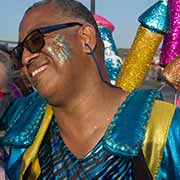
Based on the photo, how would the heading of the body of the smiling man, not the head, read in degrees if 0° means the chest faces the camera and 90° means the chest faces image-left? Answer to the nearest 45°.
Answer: approximately 45°

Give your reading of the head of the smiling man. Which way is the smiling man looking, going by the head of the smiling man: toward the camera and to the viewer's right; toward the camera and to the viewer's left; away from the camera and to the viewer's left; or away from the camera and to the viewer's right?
toward the camera and to the viewer's left
